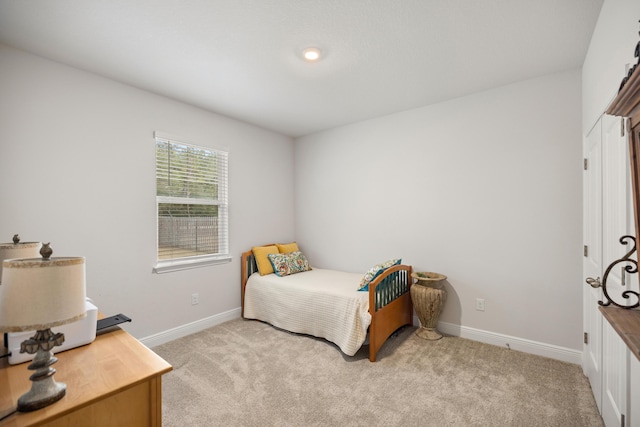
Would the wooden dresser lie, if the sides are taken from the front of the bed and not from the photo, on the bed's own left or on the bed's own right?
on the bed's own right

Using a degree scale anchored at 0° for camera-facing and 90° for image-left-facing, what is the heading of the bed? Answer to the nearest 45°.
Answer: approximately 315°

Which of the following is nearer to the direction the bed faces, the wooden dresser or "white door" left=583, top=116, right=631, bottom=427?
the white door

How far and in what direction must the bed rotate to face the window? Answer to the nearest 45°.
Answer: approximately 135° to its right

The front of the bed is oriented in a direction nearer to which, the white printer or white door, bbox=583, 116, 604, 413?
the white door

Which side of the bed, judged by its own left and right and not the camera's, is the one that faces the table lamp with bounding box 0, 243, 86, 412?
right
